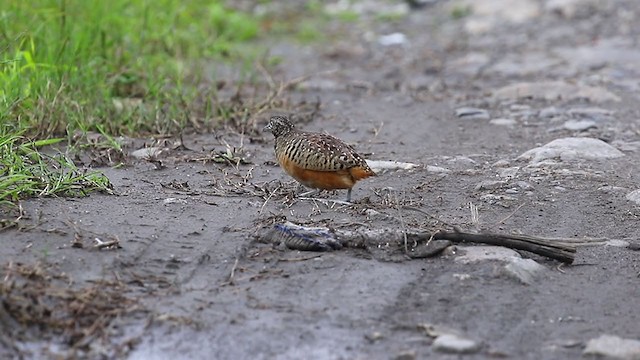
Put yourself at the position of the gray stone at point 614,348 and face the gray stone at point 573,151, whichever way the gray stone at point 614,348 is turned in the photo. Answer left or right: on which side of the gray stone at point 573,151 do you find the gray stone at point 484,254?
left

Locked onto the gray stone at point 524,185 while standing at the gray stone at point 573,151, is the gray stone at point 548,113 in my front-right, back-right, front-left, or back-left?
back-right

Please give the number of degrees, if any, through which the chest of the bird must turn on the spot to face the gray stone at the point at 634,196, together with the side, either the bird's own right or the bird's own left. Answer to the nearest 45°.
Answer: approximately 180°

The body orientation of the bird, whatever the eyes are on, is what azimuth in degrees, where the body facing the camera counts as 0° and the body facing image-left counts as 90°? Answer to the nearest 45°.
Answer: approximately 90°

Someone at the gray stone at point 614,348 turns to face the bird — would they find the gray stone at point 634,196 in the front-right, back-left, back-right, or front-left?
front-right

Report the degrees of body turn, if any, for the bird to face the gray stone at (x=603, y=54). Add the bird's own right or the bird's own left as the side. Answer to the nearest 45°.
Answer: approximately 135° to the bird's own right

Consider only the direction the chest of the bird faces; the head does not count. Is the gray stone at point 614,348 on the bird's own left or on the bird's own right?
on the bird's own left

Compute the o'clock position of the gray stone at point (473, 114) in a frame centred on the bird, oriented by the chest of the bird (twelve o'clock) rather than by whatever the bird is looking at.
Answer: The gray stone is roughly at 4 o'clock from the bird.

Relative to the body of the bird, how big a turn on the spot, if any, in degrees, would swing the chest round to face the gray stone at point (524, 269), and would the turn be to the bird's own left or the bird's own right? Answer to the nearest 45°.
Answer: approximately 135° to the bird's own left

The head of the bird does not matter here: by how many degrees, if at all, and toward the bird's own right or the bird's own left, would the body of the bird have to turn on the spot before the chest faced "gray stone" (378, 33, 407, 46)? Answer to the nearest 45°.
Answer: approximately 90° to the bird's own right

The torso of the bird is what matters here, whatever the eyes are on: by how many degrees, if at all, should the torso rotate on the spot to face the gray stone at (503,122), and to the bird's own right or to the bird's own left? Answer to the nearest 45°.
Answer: approximately 135° to the bird's own right

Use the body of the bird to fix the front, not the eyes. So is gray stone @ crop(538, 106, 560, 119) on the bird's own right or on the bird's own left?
on the bird's own right
